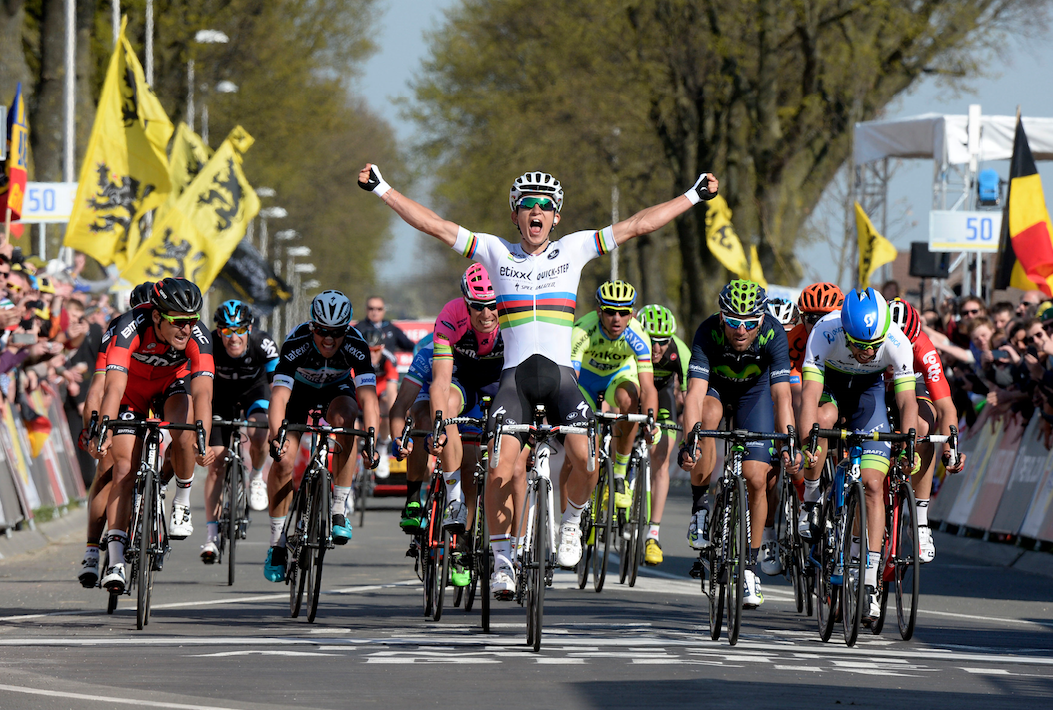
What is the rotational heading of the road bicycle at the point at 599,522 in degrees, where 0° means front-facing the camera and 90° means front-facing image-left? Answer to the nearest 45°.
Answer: approximately 0°

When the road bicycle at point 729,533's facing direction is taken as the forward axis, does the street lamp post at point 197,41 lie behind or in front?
behind

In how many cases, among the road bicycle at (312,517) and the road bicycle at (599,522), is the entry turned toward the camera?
2

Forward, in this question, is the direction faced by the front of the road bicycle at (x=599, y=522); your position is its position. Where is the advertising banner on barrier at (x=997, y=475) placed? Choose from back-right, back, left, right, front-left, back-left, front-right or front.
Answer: back-left

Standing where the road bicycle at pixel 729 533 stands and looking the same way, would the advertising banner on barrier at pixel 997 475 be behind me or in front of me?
behind

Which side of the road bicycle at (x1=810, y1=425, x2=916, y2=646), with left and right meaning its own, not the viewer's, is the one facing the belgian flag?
back

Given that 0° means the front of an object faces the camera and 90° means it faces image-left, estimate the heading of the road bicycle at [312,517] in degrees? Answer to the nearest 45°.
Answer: approximately 0°
